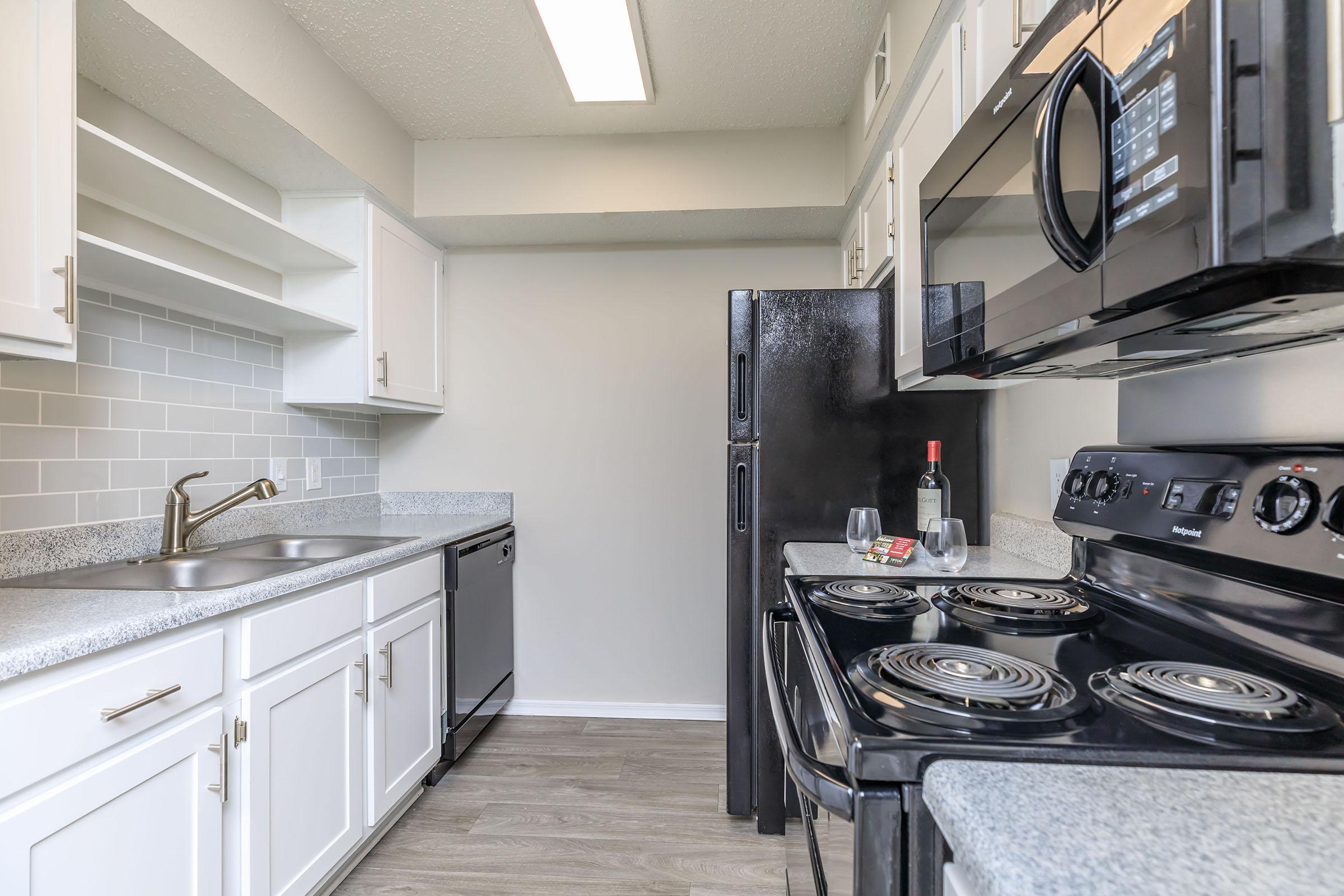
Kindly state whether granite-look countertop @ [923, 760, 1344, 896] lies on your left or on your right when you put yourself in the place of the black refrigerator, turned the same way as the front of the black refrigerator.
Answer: on your left

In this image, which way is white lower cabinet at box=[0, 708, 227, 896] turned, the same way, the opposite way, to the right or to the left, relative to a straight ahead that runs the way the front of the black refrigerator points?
the opposite way

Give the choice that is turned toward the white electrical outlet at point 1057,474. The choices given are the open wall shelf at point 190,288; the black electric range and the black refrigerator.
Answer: the open wall shelf

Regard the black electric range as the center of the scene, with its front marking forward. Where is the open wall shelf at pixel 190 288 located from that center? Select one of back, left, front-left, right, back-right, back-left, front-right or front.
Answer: front-right

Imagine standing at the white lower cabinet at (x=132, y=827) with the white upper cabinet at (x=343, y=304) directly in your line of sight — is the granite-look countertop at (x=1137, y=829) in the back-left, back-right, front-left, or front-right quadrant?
back-right

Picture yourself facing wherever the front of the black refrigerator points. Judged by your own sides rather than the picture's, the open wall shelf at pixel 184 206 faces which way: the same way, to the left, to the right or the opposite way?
the opposite way

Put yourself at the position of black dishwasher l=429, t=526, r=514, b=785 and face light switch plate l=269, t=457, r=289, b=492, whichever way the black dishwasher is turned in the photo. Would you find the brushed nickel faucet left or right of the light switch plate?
left

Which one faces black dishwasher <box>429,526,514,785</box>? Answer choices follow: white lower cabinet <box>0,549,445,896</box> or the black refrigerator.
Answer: the black refrigerator

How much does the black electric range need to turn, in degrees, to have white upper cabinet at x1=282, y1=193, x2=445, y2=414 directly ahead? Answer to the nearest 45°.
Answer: approximately 45° to its right

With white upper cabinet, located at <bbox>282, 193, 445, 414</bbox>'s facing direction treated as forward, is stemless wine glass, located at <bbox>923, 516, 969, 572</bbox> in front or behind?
in front

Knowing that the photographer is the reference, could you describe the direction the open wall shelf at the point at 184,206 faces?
facing the viewer and to the right of the viewer
